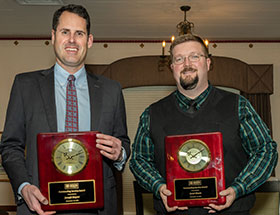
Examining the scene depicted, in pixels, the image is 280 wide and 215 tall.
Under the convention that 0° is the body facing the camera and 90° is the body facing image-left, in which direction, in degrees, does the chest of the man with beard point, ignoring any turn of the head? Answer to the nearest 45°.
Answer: approximately 0°

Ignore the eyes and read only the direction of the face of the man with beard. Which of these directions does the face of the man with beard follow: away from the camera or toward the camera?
toward the camera
